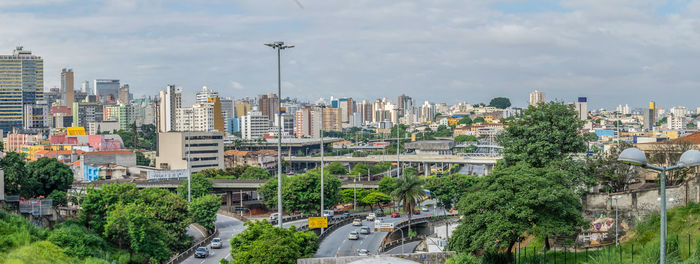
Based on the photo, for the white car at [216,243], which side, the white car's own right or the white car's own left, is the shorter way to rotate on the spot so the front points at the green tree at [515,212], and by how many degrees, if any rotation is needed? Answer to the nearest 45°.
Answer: approximately 90° to the white car's own left

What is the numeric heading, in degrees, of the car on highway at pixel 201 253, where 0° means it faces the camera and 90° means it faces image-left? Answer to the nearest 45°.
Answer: approximately 45°

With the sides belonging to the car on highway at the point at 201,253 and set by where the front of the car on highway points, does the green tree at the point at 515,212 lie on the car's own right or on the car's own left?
on the car's own left

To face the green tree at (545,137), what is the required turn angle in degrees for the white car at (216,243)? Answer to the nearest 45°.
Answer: approximately 90° to its left

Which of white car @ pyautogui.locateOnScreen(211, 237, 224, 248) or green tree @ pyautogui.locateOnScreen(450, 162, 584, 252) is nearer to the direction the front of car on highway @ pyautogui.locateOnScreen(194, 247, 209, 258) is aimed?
the green tree

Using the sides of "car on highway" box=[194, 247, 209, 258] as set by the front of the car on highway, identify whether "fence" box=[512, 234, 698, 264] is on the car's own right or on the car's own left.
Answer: on the car's own left

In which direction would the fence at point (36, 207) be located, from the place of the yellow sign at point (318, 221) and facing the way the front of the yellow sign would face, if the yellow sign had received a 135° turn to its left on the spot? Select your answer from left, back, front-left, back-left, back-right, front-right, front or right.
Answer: back-left
